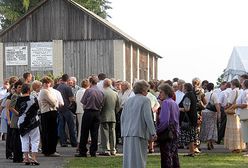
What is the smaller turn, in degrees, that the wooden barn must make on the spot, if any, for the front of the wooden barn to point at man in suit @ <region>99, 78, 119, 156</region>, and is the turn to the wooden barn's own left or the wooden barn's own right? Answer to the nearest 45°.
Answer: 0° — it already faces them

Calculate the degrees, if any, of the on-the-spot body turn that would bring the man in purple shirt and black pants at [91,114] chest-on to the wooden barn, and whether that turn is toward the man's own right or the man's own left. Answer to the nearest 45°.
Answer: approximately 45° to the man's own right

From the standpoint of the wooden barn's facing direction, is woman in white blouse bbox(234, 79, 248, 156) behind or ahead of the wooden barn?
ahead

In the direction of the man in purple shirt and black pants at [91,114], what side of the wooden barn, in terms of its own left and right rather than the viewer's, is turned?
front

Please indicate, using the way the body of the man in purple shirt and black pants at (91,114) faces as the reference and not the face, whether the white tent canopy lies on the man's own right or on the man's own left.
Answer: on the man's own right

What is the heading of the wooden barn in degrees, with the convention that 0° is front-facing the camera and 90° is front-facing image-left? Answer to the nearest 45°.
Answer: approximately 0°

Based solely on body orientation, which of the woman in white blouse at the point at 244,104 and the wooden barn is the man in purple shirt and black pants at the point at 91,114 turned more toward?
the wooden barn

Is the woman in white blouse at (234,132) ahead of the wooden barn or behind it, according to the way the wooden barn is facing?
ahead

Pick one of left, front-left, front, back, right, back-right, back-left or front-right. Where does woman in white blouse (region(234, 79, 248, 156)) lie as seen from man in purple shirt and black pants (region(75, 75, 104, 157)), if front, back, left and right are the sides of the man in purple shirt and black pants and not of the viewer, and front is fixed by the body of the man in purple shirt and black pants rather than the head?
back-right

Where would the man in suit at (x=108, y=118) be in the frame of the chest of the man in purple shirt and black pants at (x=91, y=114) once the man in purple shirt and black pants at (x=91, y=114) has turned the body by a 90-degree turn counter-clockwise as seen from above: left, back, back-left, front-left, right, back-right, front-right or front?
back

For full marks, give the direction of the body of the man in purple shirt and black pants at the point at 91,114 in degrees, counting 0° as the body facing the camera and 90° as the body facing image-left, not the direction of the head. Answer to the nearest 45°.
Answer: approximately 135°

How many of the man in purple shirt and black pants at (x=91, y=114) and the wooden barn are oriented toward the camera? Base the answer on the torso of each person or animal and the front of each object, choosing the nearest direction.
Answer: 1
